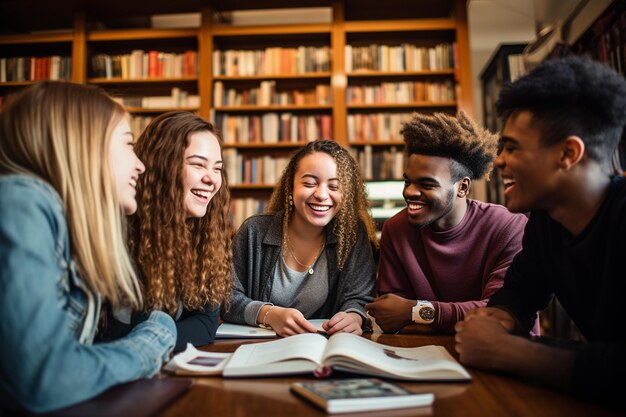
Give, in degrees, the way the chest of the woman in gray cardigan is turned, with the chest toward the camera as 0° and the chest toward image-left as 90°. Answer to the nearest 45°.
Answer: approximately 0°

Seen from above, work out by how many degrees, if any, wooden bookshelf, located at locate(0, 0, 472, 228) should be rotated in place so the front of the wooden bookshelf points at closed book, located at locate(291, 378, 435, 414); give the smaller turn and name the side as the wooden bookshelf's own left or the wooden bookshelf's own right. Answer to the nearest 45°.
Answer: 0° — it already faces it

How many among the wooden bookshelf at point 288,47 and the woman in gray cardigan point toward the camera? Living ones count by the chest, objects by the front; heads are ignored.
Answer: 2

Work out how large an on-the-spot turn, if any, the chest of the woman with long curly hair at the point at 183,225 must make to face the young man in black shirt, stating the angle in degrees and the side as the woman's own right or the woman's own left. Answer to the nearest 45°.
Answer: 0° — they already face them

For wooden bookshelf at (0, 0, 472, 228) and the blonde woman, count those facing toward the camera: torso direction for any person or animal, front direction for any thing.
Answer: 1

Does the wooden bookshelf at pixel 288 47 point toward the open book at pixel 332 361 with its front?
yes

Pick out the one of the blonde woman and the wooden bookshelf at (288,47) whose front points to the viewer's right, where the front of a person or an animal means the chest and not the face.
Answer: the blonde woman

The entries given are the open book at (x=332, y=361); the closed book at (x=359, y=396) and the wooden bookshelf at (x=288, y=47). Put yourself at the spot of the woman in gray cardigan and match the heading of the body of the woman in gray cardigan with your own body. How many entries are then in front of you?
2

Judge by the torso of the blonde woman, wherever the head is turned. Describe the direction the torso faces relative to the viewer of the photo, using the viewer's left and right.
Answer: facing to the right of the viewer

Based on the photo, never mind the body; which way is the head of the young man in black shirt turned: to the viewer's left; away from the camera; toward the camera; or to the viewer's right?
to the viewer's left

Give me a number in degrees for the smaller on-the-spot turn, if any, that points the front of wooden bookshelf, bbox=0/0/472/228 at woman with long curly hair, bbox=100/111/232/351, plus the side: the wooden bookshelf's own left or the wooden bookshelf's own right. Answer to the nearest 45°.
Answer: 0° — it already faces them

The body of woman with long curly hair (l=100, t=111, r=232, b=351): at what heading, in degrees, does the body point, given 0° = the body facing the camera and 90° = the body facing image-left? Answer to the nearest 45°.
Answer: approximately 315°
